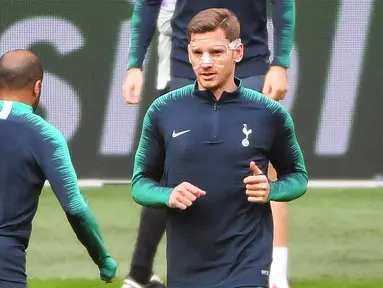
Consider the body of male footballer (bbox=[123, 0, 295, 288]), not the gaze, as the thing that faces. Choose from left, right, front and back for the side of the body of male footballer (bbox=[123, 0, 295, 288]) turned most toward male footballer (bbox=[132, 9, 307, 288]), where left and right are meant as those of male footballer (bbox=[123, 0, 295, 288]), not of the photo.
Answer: front

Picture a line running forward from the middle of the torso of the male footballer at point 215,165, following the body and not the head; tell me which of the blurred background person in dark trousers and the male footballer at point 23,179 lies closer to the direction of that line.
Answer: the male footballer

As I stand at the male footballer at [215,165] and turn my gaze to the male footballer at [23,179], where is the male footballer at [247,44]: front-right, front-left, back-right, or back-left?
back-right

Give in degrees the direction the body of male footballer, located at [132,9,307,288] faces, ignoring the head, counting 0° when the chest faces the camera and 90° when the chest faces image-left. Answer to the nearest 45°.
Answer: approximately 0°

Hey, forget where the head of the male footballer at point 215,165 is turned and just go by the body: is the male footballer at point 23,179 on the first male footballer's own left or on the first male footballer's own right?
on the first male footballer's own right

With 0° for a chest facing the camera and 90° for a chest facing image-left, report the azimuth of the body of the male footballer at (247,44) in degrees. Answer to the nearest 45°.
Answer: approximately 0°

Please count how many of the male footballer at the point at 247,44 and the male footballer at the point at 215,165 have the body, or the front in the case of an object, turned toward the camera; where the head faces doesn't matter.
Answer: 2

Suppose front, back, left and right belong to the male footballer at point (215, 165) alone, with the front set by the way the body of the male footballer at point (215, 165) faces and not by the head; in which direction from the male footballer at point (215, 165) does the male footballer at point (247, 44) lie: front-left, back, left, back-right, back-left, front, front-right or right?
back
